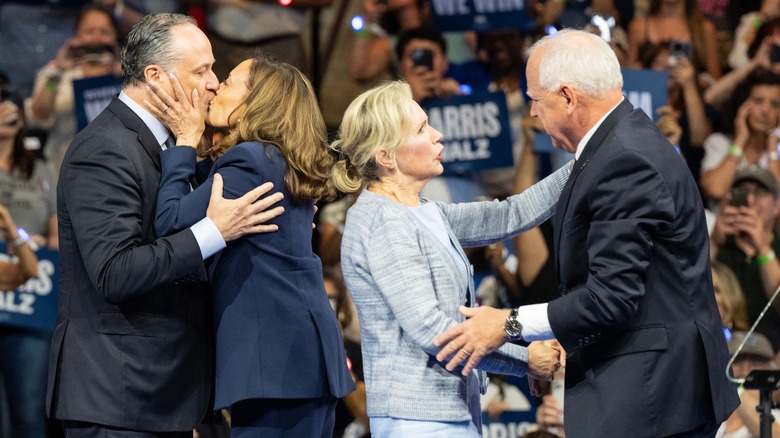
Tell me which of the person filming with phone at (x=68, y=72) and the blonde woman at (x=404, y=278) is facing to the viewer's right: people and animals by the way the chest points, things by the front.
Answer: the blonde woman

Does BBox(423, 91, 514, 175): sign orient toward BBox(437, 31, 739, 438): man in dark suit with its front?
yes

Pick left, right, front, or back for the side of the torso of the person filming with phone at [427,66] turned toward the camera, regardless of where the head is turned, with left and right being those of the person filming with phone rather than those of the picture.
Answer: front

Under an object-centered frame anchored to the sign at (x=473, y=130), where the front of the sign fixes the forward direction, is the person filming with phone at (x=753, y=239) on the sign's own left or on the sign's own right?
on the sign's own left

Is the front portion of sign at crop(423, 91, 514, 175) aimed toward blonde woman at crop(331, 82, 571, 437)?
yes

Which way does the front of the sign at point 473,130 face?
toward the camera

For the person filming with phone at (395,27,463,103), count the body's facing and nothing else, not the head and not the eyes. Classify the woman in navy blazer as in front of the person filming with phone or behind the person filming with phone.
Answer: in front

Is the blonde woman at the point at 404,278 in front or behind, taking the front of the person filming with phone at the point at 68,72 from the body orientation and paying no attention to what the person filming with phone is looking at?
in front

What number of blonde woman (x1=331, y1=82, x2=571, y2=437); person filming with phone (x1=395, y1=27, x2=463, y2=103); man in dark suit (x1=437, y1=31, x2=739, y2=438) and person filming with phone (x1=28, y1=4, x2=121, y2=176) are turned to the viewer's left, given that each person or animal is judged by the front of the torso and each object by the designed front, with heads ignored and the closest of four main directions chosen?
1

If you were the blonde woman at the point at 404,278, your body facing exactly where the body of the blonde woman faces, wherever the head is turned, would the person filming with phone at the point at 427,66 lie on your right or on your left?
on your left

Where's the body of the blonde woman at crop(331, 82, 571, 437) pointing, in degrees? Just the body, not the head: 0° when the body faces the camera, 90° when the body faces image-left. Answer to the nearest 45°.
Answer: approximately 270°

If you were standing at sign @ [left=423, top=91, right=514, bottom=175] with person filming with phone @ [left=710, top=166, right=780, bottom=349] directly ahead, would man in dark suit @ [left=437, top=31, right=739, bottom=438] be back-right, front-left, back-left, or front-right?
front-right

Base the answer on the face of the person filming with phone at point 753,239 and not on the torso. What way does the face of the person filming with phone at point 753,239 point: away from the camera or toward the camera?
toward the camera

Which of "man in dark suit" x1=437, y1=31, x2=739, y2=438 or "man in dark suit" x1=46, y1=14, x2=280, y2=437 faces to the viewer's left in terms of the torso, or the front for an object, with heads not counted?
"man in dark suit" x1=437, y1=31, x2=739, y2=438

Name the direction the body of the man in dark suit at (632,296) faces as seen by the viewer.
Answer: to the viewer's left

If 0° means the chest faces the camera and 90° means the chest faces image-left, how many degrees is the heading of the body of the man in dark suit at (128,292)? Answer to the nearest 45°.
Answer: approximately 270°
